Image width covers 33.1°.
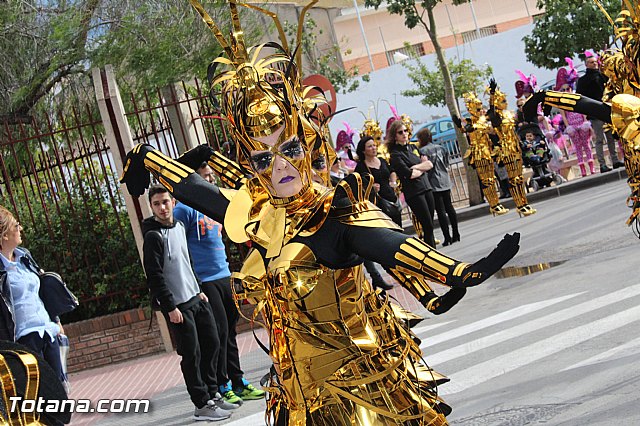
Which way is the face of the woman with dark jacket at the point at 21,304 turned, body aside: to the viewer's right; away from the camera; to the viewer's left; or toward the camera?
to the viewer's right

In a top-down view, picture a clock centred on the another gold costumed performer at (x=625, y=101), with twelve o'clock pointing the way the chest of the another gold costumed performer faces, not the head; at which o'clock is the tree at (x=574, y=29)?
The tree is roughly at 6 o'clock from another gold costumed performer.

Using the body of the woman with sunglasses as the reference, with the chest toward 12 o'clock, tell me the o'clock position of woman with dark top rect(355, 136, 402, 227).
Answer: The woman with dark top is roughly at 2 o'clock from the woman with sunglasses.

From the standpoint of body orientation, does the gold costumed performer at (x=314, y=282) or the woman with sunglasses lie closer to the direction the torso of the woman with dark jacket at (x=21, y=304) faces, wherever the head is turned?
the gold costumed performer

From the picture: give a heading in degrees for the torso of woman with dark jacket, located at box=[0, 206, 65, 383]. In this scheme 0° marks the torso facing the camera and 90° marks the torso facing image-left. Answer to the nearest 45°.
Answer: approximately 315°

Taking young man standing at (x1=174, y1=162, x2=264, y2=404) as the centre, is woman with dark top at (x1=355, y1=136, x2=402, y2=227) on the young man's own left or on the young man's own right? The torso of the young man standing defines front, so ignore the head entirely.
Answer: on the young man's own left
